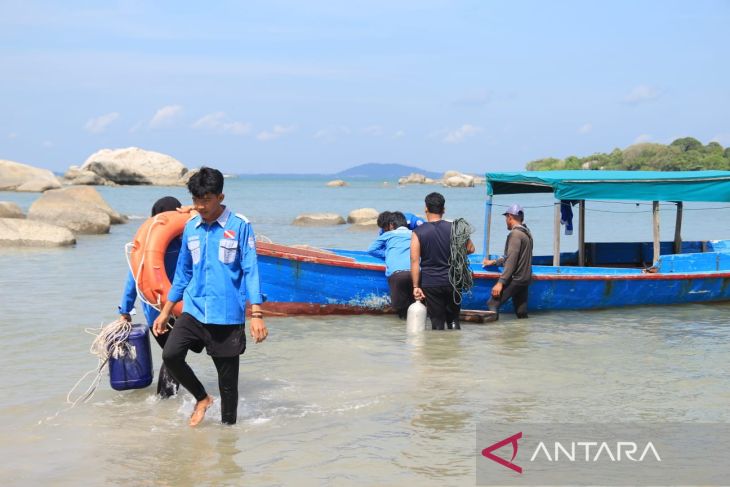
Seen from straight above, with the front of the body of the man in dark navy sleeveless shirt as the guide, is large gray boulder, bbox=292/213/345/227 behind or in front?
in front

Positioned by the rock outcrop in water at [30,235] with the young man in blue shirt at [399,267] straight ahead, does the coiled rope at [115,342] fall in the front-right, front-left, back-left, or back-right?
front-right

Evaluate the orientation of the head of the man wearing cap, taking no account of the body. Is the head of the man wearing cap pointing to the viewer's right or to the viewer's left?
to the viewer's left

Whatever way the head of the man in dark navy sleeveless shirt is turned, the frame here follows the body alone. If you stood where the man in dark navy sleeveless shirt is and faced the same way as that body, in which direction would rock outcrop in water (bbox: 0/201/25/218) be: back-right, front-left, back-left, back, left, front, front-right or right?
front-left

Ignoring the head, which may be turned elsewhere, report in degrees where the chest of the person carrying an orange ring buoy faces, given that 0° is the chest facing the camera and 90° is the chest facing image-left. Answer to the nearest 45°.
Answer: approximately 45°

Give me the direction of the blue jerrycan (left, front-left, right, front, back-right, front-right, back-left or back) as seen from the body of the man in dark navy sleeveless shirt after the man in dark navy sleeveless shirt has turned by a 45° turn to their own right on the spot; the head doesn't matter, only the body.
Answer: back

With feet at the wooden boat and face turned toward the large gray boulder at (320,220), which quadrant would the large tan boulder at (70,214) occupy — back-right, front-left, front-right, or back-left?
front-left

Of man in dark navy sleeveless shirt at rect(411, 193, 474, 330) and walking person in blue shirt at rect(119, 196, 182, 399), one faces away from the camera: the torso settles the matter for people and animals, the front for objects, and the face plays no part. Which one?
the man in dark navy sleeveless shirt

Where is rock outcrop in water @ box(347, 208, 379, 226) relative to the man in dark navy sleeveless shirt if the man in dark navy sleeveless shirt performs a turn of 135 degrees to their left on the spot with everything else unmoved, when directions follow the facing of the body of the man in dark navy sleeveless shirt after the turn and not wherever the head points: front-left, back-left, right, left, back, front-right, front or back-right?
back-right

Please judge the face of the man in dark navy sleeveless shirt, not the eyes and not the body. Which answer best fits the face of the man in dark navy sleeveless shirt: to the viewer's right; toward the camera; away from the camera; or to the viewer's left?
away from the camera

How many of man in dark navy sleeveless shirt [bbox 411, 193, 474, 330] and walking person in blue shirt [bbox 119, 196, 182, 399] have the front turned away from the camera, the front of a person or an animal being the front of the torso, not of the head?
1

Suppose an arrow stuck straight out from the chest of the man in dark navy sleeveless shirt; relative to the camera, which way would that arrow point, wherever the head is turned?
away from the camera
